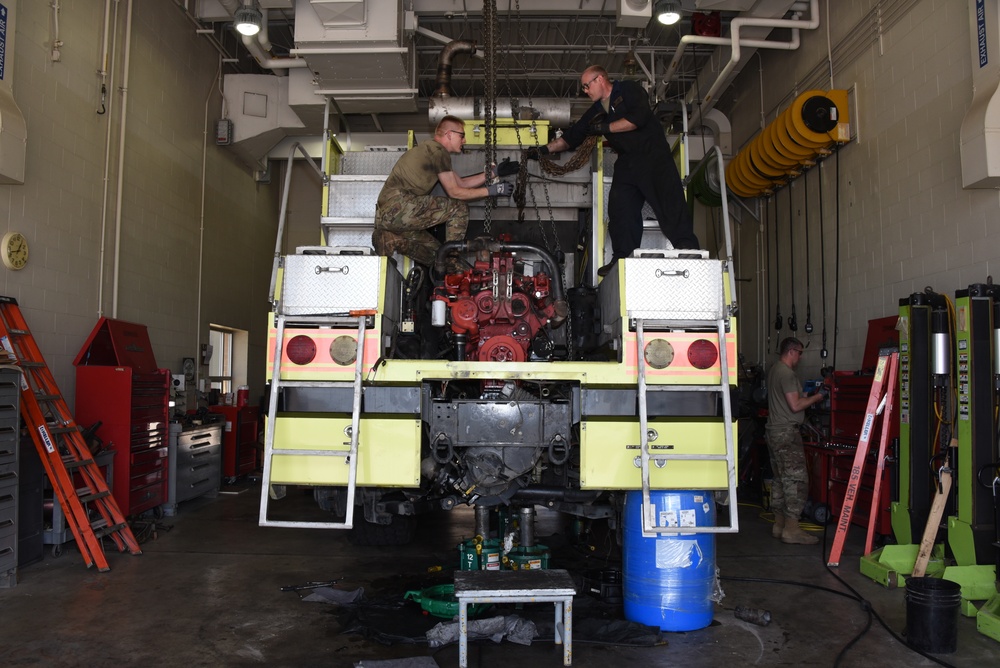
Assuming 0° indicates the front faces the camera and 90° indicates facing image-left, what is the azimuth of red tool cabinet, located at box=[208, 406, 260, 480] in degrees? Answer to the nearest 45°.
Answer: approximately 315°

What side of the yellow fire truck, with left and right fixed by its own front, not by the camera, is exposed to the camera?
back

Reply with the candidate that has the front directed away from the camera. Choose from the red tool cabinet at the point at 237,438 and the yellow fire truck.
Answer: the yellow fire truck

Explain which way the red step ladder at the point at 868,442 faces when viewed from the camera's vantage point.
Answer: facing to the left of the viewer

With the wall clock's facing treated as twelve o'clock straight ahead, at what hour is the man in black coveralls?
The man in black coveralls is roughly at 12 o'clock from the wall clock.

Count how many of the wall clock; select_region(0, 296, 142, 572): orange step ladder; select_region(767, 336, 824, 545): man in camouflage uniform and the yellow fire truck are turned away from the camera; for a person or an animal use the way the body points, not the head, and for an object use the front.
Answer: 1

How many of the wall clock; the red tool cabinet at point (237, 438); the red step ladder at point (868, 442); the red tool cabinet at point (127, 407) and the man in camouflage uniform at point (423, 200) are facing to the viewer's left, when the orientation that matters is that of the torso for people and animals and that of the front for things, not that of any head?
1

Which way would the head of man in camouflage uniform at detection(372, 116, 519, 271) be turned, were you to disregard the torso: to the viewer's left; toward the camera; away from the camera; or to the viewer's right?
to the viewer's right

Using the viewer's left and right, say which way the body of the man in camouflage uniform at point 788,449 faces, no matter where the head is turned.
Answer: facing to the right of the viewer

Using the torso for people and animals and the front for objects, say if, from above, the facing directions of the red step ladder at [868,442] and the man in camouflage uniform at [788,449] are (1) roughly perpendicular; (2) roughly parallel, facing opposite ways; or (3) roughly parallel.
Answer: roughly parallel, facing opposite ways

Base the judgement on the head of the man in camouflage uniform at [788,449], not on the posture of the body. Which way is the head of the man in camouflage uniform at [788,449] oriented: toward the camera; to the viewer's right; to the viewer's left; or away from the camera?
to the viewer's right

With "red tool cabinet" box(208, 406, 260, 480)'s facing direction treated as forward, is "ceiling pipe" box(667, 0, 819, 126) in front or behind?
in front

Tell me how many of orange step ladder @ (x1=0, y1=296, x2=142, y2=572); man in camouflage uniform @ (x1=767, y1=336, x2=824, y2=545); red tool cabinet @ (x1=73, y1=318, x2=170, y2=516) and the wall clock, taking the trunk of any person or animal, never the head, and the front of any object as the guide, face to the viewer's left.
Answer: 0

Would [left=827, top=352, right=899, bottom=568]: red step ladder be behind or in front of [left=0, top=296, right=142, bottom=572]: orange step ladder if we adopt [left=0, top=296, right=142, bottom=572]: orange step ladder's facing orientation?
in front

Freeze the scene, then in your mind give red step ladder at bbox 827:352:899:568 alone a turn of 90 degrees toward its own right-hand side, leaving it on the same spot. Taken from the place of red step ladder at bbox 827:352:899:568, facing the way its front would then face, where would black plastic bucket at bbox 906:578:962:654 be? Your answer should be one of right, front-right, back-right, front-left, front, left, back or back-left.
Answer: back

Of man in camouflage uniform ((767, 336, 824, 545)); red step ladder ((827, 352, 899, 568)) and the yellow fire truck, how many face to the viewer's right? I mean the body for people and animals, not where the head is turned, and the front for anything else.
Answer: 1
